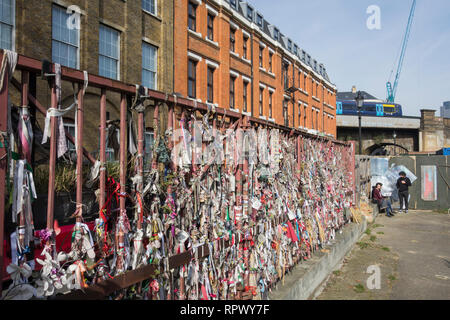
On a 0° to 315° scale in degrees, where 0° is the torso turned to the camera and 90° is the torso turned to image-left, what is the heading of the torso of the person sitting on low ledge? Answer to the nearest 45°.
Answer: approximately 315°

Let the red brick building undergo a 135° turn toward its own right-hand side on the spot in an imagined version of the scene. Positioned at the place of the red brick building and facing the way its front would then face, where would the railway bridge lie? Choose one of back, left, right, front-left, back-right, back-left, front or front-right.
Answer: back-right

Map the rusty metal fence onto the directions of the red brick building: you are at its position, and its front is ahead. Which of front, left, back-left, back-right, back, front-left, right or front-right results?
front-right

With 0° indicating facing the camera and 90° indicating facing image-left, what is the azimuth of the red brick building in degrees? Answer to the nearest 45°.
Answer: approximately 315°

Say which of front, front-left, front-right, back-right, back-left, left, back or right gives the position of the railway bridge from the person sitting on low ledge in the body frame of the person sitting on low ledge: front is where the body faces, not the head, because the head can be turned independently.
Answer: back-left
